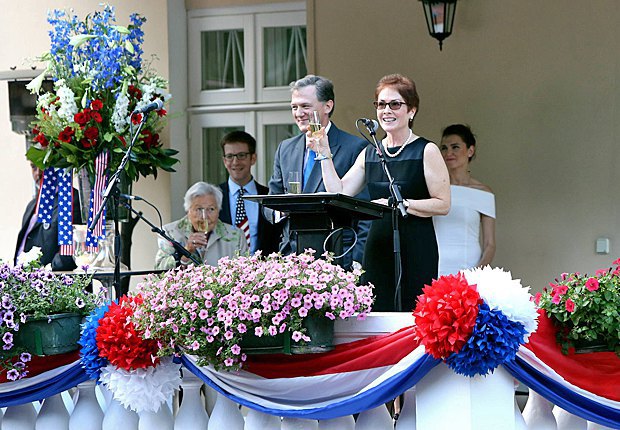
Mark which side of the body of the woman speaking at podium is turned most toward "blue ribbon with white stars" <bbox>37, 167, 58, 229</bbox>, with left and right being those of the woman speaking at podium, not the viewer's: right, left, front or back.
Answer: right

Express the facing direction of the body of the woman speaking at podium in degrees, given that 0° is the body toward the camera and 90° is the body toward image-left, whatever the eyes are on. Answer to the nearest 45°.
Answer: approximately 45°

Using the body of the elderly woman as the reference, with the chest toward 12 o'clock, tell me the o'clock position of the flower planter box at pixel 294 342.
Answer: The flower planter box is roughly at 12 o'clock from the elderly woman.

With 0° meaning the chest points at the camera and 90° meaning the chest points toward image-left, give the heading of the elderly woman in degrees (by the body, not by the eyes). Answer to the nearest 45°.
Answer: approximately 0°
